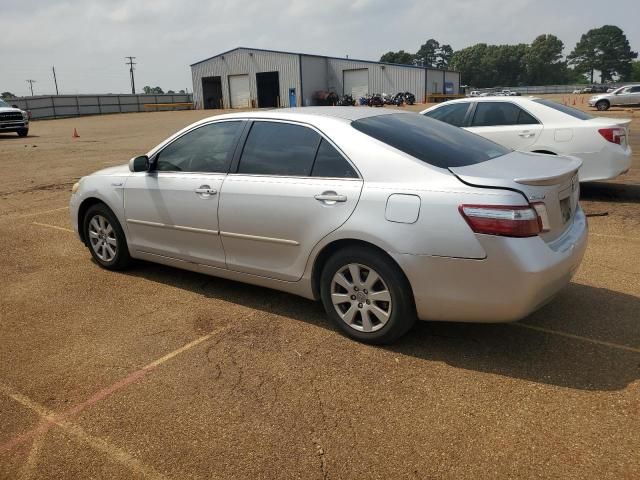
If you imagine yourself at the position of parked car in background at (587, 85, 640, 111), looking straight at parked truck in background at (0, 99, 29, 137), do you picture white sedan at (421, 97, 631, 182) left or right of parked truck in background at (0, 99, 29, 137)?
left

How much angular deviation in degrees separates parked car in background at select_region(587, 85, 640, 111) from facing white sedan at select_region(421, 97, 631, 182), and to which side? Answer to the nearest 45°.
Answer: approximately 90° to its left

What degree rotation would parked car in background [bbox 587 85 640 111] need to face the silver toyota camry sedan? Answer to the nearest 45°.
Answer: approximately 90° to its left

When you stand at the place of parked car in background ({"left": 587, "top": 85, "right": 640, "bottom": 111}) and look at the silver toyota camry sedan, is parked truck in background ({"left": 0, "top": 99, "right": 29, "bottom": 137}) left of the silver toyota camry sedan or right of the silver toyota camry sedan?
right

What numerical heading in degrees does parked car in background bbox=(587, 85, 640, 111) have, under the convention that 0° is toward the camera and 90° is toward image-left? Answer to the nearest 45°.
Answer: approximately 90°

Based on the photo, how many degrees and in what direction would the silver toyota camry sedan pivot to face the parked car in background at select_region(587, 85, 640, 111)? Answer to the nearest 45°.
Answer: approximately 90° to its right

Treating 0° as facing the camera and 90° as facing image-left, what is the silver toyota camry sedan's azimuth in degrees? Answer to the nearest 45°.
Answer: approximately 135°

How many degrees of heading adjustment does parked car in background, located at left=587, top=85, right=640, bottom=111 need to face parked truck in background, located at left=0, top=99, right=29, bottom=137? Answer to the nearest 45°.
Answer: approximately 45° to its left

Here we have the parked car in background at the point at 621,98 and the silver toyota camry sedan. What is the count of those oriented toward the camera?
0

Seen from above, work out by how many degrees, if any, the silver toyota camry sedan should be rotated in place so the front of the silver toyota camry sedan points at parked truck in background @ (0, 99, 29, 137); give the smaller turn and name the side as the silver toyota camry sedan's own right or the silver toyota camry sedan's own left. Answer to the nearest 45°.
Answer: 0° — it already faces it
